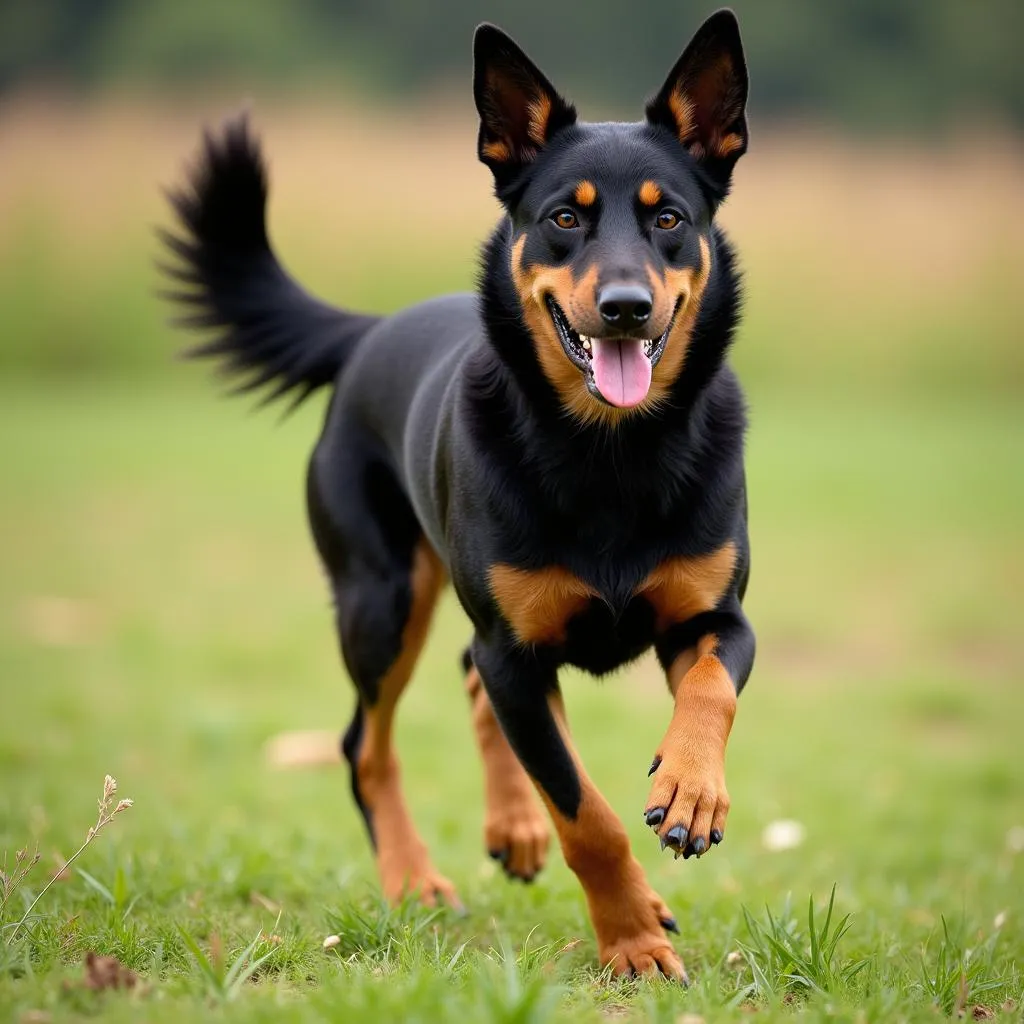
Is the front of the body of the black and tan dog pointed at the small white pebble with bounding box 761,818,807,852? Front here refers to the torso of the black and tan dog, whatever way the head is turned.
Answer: no

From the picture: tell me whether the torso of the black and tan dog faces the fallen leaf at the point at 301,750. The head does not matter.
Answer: no

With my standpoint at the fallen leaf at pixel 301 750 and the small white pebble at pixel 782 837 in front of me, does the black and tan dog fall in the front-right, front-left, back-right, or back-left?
front-right

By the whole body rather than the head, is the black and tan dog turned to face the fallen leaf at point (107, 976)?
no

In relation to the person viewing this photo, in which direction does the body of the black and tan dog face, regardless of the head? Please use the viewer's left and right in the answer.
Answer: facing the viewer and to the right of the viewer
